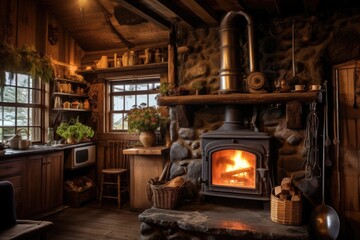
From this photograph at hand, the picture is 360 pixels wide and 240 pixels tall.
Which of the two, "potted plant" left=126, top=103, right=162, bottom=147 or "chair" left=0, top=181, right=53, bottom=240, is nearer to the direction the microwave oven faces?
the potted plant

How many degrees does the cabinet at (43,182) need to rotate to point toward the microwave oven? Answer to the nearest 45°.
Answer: approximately 90° to its left

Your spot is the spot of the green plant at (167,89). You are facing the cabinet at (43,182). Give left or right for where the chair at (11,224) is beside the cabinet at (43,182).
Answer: left

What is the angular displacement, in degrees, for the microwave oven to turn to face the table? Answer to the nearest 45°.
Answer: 0° — it already faces it

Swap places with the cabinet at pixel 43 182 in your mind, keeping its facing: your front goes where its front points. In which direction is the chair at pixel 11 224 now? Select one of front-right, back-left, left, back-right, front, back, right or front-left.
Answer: front-right

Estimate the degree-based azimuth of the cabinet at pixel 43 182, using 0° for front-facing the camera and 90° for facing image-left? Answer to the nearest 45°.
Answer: approximately 315°

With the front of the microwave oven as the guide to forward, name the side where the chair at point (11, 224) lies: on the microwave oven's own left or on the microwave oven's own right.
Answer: on the microwave oven's own right

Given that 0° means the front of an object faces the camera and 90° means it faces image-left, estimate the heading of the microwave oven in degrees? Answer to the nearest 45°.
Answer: approximately 315°
